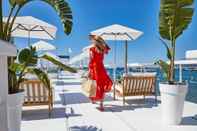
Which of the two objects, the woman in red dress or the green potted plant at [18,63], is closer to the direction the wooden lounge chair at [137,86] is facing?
the woman in red dress

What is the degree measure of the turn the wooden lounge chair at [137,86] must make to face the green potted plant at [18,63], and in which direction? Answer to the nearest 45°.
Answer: approximately 90° to its left

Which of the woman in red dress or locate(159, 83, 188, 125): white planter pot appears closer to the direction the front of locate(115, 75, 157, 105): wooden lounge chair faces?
the woman in red dress

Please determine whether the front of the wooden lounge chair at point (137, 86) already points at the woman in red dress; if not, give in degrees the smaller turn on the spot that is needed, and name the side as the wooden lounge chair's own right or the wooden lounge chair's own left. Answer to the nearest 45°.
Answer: approximately 90° to the wooden lounge chair's own left

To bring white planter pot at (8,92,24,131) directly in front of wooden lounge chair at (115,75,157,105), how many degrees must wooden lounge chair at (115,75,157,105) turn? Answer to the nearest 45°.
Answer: approximately 90° to its left
